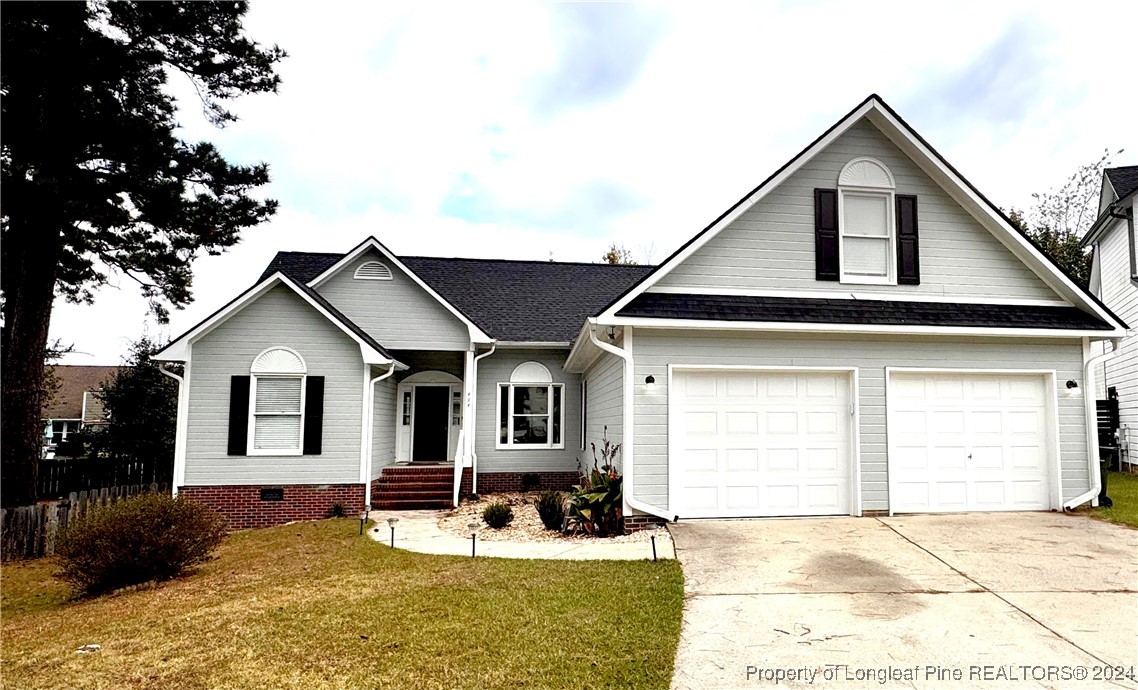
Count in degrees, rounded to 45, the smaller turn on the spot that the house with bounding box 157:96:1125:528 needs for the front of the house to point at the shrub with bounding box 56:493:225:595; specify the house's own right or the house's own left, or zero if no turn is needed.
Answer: approximately 90° to the house's own right

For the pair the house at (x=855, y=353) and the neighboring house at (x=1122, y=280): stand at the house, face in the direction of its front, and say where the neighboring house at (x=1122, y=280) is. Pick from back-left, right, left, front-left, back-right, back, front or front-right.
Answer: back-left

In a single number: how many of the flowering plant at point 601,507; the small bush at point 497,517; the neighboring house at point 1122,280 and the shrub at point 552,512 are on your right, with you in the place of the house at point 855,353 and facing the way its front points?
3

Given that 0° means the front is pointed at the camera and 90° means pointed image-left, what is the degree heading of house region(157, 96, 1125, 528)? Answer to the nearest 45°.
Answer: approximately 0°

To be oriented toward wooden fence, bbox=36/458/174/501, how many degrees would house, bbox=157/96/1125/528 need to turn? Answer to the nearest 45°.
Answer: approximately 90° to its right

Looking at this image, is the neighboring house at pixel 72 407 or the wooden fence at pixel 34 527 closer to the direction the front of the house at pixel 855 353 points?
the wooden fence

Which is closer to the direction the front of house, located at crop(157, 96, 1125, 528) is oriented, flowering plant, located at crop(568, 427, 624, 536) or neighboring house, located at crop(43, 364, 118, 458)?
the flowering plant

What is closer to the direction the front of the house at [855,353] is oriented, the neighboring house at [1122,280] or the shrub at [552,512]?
the shrub

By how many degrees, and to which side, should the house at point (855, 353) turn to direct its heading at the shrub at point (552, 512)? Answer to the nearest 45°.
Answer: approximately 90° to its right

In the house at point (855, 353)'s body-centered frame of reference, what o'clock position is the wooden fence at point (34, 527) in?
The wooden fence is roughly at 3 o'clock from the house.

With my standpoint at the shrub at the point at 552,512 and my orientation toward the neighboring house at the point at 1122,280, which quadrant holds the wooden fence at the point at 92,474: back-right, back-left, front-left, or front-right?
back-left
